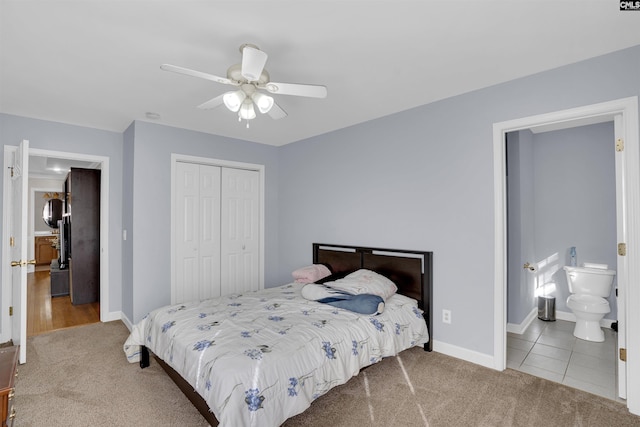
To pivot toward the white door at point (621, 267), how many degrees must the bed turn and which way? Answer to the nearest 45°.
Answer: approximately 135° to its left

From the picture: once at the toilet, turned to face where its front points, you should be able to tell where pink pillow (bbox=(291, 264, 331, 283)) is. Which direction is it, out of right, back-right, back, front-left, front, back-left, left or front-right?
front-right

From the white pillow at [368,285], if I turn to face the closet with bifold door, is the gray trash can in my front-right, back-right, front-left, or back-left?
back-right

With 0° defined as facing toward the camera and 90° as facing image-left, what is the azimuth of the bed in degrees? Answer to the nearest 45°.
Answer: approximately 45°

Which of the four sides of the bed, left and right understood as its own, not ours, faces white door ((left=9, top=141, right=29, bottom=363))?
right

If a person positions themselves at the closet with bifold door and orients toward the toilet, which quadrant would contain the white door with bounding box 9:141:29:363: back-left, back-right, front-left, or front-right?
back-right

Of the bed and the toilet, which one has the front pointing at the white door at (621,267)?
the toilet

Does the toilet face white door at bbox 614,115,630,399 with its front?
yes

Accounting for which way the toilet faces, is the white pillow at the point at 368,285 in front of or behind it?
in front

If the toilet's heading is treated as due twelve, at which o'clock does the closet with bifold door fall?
The closet with bifold door is roughly at 2 o'clock from the toilet.

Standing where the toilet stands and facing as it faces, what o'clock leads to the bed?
The bed is roughly at 1 o'clock from the toilet.

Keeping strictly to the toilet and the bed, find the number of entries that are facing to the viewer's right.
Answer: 0
